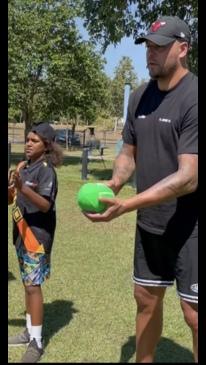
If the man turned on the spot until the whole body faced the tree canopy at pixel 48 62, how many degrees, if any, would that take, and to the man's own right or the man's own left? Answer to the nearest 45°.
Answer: approximately 135° to the man's own right

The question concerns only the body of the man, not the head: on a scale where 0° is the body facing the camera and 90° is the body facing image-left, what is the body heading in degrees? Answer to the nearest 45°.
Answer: approximately 45°

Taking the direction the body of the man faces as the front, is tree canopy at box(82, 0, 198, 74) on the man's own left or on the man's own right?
on the man's own right
